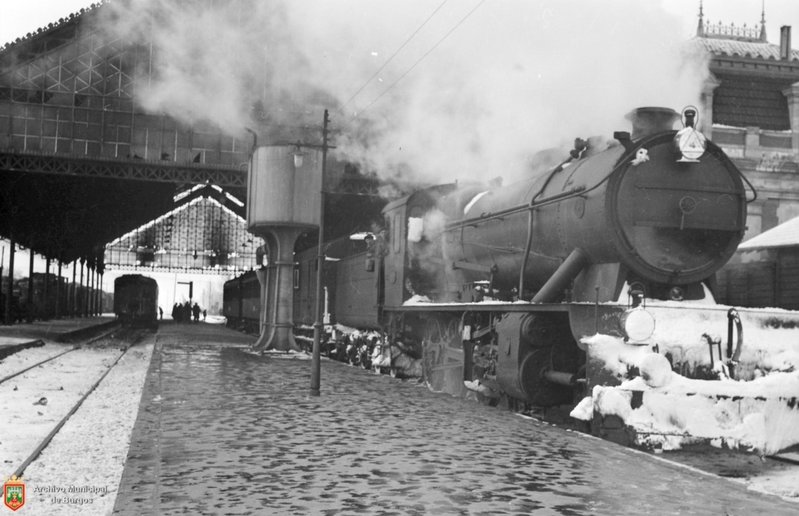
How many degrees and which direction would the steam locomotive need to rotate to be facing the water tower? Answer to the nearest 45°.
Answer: approximately 180°

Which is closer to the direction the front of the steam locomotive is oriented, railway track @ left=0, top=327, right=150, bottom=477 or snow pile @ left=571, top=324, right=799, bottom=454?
the snow pile

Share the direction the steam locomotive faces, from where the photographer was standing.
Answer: facing the viewer and to the right of the viewer

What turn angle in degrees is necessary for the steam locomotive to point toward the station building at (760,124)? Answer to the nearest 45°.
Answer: approximately 135° to its left

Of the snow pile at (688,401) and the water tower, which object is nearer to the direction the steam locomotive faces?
the snow pile

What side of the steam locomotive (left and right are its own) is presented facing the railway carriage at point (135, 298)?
back
